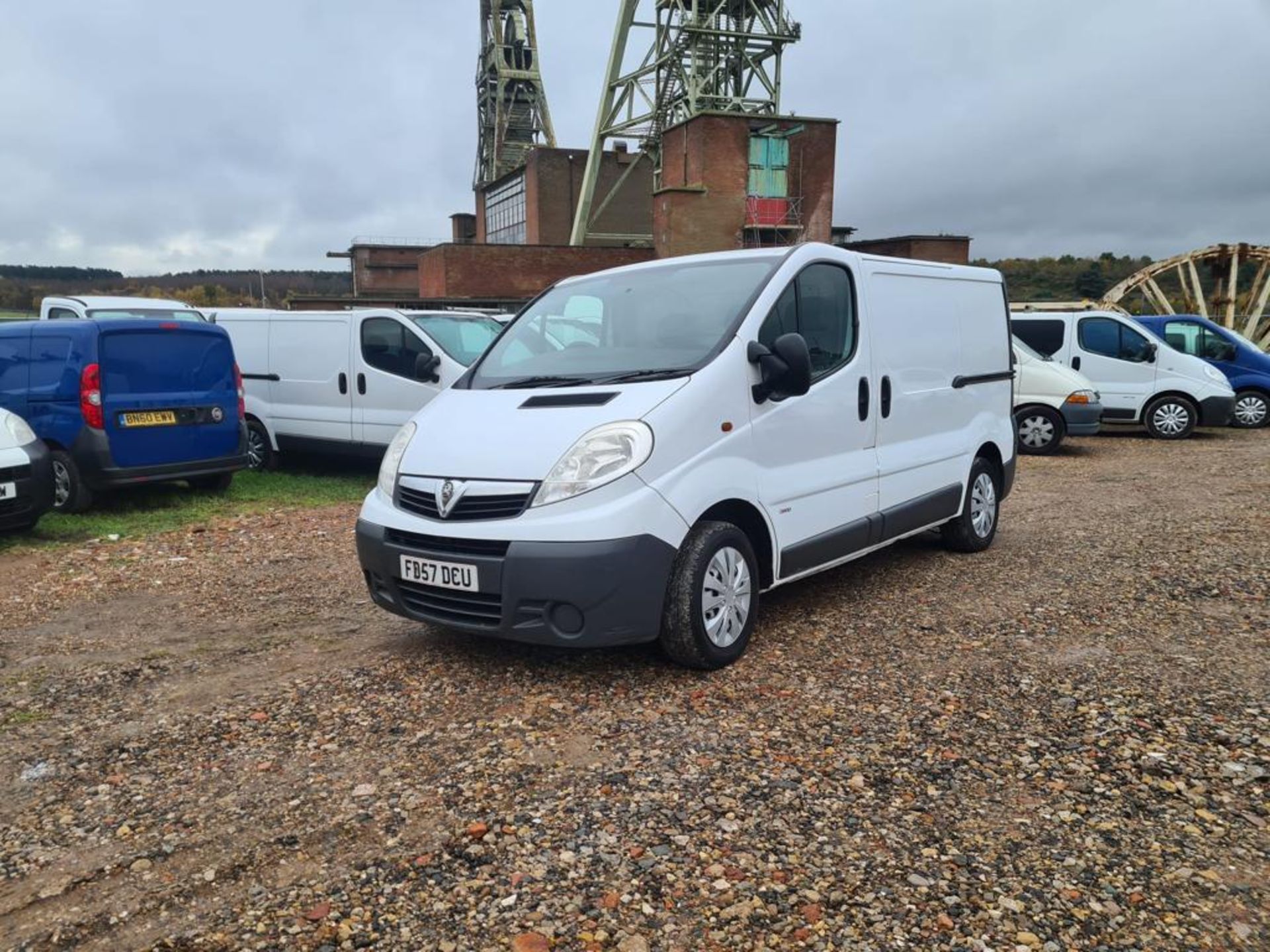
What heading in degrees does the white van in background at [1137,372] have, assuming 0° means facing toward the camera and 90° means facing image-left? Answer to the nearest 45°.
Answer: approximately 270°

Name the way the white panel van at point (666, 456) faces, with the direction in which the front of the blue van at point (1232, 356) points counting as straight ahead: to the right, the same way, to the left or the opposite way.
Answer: to the right

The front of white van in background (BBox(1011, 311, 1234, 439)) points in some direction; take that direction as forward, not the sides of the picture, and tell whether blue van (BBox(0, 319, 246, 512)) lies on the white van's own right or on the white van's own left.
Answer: on the white van's own right

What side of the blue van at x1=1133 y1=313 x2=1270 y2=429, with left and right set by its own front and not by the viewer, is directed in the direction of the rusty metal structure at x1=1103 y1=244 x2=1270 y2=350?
left

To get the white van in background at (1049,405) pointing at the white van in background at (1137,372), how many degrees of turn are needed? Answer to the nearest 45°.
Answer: approximately 45° to its left

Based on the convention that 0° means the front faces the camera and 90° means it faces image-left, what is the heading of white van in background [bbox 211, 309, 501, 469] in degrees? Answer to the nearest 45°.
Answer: approximately 315°

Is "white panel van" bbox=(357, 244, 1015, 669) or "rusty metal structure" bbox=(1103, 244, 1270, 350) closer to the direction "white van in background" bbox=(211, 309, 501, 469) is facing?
the white panel van

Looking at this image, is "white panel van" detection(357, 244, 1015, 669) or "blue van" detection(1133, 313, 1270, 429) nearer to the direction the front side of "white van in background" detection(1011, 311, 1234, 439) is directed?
the blue van

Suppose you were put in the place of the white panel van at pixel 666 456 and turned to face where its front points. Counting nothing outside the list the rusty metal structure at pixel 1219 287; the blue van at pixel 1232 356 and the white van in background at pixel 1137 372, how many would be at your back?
3

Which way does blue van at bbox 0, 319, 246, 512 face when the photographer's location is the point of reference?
facing away from the viewer and to the left of the viewer

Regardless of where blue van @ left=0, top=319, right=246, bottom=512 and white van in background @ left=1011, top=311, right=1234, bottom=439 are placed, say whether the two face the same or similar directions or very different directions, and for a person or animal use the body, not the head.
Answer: very different directions

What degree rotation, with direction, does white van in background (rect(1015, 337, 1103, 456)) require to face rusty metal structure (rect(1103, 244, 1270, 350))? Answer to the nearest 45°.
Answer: approximately 90° to its left

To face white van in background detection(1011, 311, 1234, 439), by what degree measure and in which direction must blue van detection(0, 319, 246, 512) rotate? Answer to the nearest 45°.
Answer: approximately 135° to its right

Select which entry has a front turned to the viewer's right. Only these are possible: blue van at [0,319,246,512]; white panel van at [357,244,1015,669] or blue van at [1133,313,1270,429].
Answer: blue van at [1133,313,1270,429]

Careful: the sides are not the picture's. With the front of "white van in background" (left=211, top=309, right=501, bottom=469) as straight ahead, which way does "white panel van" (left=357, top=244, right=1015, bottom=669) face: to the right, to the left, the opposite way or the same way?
to the right
